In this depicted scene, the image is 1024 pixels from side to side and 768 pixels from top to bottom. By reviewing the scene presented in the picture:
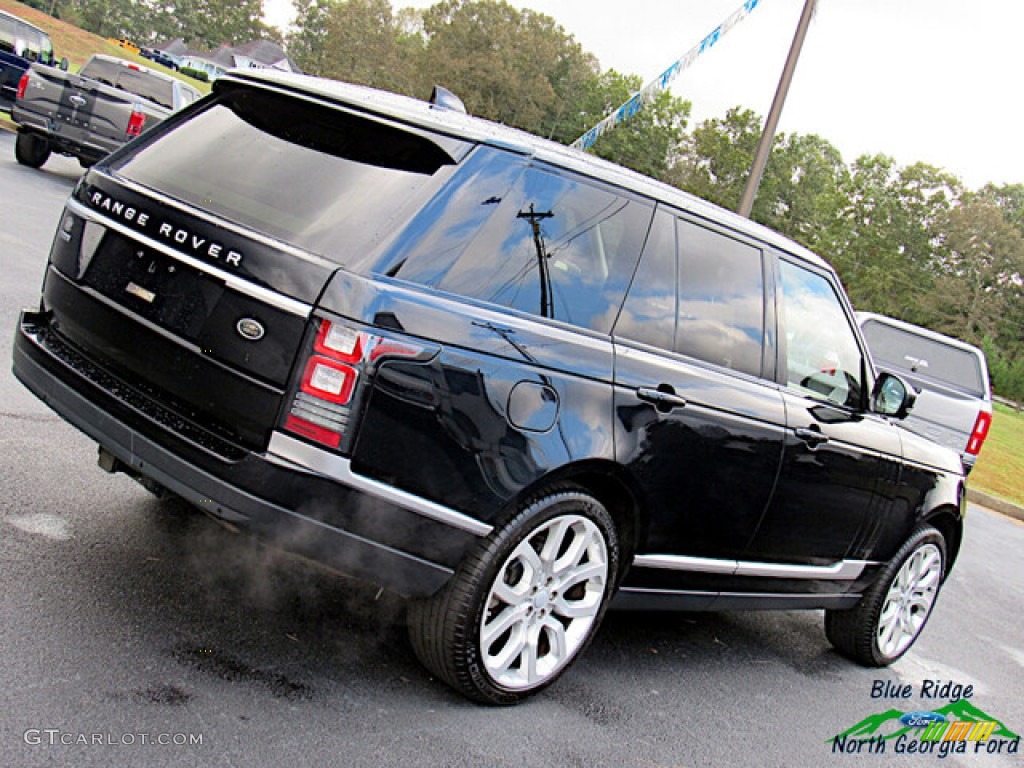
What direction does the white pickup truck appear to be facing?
away from the camera

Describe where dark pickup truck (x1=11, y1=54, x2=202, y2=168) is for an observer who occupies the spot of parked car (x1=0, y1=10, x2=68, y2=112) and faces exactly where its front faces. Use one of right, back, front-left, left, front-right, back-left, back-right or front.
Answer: back-right

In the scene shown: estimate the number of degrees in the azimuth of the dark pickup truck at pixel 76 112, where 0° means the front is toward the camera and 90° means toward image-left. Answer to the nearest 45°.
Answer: approximately 225°

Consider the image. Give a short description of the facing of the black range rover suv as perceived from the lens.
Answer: facing away from the viewer and to the right of the viewer

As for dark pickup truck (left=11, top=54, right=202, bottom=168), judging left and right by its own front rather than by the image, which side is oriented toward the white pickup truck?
right

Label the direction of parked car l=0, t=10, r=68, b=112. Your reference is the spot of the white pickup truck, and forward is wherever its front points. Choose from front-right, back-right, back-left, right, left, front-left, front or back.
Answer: left

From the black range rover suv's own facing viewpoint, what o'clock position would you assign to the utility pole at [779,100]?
The utility pole is roughly at 11 o'clock from the black range rover suv.

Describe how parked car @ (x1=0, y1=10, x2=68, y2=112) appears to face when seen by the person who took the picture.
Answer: facing away from the viewer and to the right of the viewer

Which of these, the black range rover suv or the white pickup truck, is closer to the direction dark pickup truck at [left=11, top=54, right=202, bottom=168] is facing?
the white pickup truck

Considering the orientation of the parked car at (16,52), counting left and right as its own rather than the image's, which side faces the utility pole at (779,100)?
right

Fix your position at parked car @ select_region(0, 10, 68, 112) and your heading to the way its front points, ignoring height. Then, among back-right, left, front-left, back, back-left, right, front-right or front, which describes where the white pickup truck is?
right
